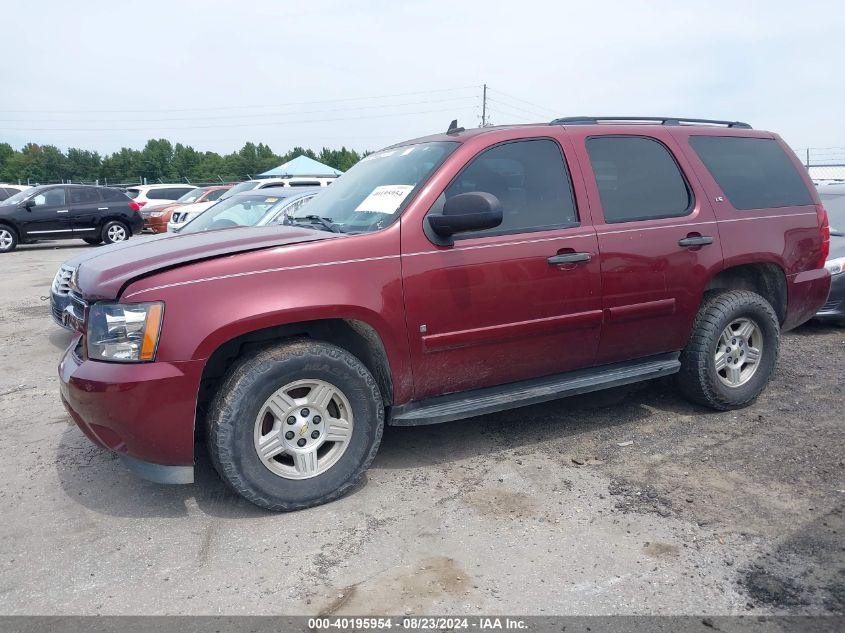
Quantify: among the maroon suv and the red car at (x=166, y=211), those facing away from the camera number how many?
0

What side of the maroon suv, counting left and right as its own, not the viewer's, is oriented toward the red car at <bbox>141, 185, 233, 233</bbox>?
right

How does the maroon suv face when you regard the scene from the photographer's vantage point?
facing the viewer and to the left of the viewer

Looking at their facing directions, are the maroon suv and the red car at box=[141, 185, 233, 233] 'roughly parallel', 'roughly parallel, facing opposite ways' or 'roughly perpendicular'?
roughly parallel

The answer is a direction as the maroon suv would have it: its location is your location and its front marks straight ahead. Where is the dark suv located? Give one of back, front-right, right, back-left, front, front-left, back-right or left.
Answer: right

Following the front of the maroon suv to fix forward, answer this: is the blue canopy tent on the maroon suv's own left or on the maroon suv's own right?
on the maroon suv's own right

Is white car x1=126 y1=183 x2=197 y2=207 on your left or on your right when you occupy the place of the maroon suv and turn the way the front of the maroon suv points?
on your right

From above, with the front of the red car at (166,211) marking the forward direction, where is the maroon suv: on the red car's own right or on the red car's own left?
on the red car's own left

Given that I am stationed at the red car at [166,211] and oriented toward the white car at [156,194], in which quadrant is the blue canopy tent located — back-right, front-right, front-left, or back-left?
front-right

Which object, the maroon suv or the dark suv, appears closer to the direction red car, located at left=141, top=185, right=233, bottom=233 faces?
the dark suv

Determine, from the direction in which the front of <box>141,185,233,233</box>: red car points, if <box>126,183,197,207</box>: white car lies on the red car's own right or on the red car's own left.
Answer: on the red car's own right

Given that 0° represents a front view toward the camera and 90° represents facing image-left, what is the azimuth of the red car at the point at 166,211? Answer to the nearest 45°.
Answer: approximately 45°
